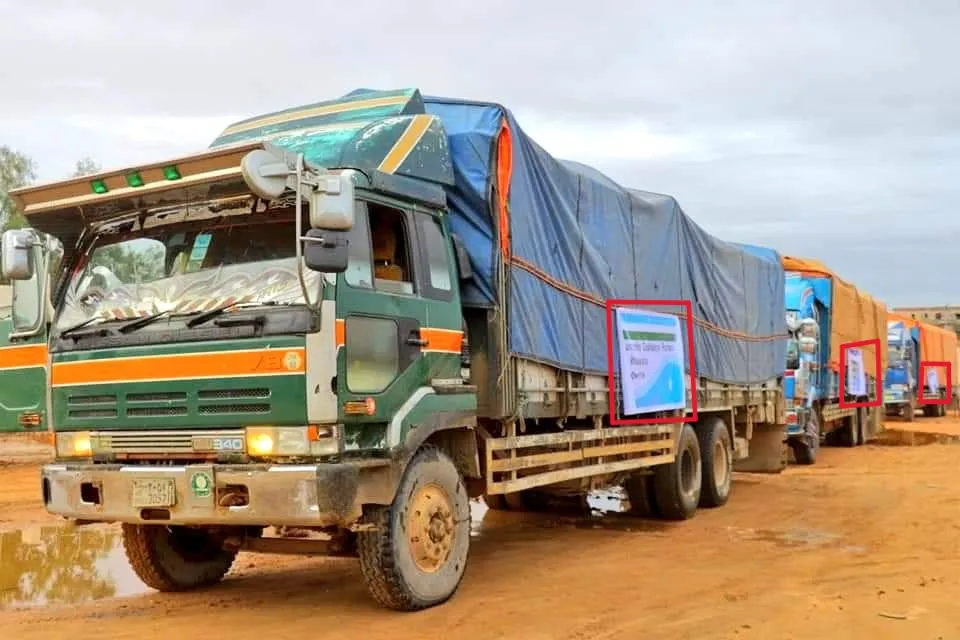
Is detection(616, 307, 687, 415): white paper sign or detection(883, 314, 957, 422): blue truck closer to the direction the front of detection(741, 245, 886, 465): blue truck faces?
the white paper sign

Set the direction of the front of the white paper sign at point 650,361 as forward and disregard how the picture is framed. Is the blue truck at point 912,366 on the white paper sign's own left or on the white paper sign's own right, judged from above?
on the white paper sign's own left

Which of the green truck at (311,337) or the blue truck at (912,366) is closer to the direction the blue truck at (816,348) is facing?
the green truck

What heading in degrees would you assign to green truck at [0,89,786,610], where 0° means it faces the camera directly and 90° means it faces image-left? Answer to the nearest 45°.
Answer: approximately 45°

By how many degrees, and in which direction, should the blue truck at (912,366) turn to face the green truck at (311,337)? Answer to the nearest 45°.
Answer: approximately 45° to its left

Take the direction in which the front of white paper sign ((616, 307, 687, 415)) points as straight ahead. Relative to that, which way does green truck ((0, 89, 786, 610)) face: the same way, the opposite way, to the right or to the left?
to the right

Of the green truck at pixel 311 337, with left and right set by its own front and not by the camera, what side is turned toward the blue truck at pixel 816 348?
back

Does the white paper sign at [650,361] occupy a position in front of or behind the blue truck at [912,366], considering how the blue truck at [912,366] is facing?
in front

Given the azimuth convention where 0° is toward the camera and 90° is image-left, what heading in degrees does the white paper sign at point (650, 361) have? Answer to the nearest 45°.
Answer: approximately 315°

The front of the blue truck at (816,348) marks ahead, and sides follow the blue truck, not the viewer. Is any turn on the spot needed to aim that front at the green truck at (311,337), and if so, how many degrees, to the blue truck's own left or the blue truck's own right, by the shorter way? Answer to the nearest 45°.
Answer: approximately 45° to the blue truck's own left

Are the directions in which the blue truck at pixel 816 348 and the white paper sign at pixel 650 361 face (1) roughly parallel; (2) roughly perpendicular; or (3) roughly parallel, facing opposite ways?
roughly perpendicular

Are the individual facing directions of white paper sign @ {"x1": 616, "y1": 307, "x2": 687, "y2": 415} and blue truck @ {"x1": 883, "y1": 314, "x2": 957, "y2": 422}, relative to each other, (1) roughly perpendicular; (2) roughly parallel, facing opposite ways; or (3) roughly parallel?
roughly perpendicular

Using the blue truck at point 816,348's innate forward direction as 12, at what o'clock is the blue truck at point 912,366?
the blue truck at point 912,366 is roughly at 5 o'clock from the blue truck at point 816,348.

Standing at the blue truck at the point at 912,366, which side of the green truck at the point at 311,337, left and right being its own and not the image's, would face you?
back

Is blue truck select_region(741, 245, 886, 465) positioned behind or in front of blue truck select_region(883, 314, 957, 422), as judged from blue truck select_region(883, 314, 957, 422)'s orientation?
in front
